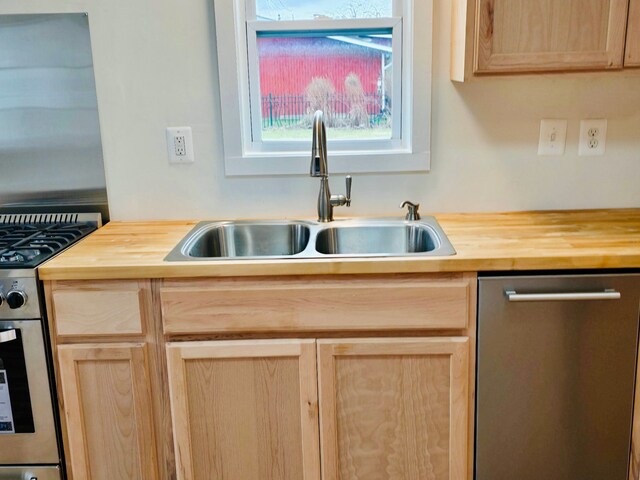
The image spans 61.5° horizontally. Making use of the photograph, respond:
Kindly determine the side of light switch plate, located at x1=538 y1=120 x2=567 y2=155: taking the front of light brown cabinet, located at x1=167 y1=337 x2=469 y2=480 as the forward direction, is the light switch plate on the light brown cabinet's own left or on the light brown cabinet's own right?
on the light brown cabinet's own left

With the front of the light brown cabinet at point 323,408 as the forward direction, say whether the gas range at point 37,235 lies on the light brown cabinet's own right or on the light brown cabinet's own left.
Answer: on the light brown cabinet's own right

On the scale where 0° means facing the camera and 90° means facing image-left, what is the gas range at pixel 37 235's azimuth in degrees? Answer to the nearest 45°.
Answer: approximately 0°

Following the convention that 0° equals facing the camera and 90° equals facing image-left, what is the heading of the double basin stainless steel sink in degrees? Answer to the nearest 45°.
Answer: approximately 0°

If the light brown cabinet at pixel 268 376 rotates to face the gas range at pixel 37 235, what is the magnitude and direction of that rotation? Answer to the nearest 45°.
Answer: approximately 135° to its right
